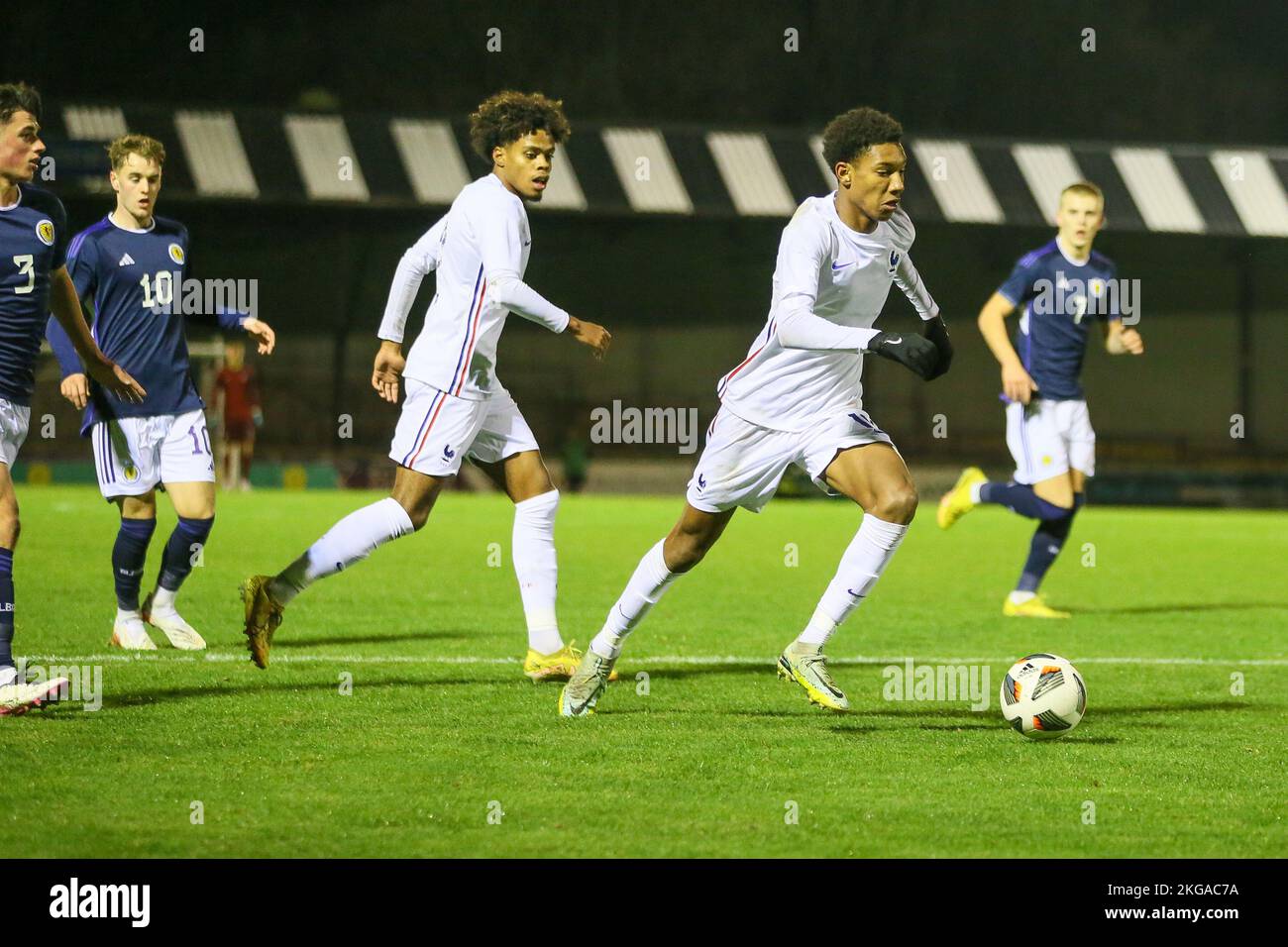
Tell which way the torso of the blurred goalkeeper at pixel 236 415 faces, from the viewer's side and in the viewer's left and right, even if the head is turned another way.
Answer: facing the viewer

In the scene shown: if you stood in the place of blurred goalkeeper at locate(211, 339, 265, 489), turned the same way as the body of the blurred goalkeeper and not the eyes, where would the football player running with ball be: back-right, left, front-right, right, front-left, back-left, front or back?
front

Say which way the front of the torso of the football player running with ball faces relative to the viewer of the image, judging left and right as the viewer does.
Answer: facing the viewer and to the right of the viewer

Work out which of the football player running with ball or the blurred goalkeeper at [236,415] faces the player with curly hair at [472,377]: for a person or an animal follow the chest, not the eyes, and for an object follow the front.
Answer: the blurred goalkeeper

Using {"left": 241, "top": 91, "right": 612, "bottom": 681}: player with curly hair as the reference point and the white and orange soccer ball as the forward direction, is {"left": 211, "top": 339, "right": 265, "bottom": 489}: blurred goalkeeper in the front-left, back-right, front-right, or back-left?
back-left

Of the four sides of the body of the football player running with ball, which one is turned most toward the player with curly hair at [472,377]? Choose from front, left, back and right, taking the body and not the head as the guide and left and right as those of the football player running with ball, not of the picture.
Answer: back

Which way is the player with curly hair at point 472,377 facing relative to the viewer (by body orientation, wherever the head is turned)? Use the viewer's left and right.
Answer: facing to the right of the viewer

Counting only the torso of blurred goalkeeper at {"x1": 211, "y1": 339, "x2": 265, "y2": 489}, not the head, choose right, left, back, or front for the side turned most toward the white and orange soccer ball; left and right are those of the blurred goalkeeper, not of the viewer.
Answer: front

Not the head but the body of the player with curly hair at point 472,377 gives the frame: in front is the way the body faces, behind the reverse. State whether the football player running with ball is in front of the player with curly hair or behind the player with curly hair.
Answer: in front
